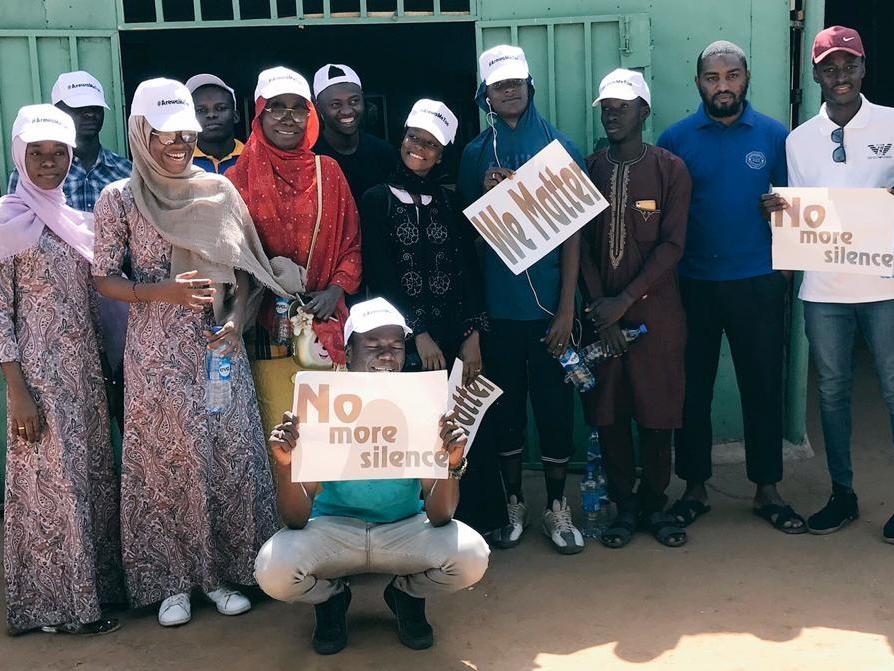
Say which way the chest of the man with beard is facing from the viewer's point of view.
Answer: toward the camera

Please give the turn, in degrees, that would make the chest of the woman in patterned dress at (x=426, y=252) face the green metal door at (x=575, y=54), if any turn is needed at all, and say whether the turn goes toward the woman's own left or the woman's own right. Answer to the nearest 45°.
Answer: approximately 135° to the woman's own left

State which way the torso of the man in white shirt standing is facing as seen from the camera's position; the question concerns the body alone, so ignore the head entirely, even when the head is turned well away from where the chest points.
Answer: toward the camera

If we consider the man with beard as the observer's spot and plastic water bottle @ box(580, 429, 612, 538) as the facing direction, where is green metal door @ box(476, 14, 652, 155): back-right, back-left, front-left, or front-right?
front-right

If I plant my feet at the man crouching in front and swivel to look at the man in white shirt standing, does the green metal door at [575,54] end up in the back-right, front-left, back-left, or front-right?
front-left

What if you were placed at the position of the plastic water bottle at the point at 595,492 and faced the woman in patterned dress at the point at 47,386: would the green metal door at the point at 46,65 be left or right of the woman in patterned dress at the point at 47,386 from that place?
right

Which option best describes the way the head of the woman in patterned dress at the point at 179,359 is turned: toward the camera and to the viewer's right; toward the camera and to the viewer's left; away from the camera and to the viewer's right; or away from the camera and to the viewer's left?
toward the camera and to the viewer's right

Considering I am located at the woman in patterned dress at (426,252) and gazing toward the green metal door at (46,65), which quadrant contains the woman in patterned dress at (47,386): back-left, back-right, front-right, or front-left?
front-left

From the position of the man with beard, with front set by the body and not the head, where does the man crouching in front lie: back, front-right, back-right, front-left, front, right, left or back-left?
front-right
